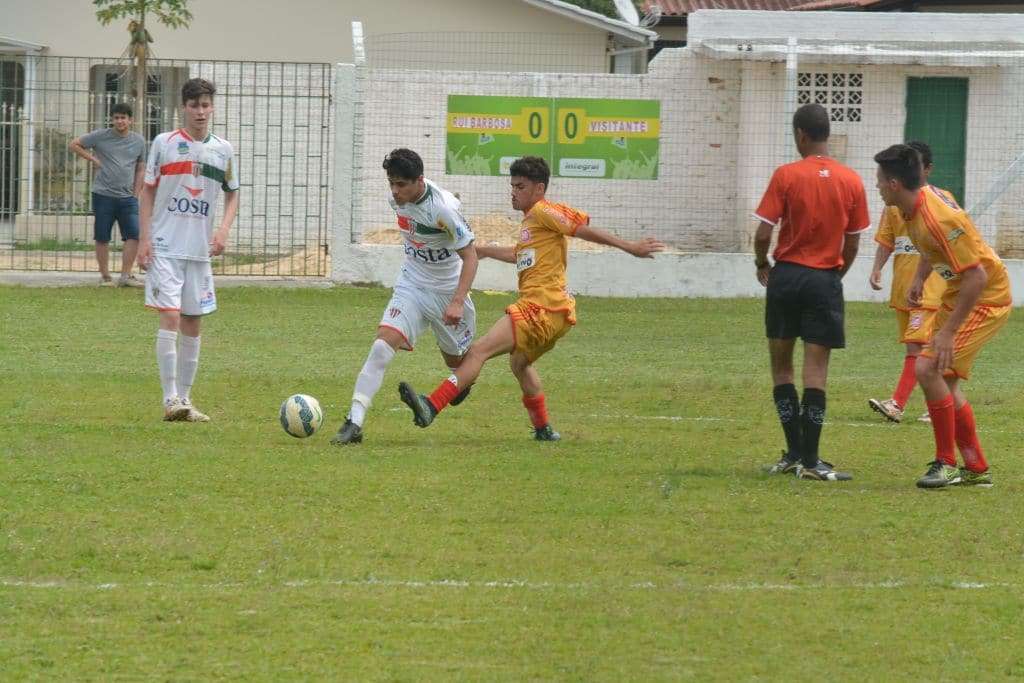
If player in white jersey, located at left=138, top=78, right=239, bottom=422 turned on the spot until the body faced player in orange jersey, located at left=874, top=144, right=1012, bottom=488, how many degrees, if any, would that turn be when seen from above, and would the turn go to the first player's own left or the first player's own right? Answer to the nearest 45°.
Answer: approximately 45° to the first player's own left

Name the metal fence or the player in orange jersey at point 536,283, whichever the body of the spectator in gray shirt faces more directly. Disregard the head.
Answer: the player in orange jersey

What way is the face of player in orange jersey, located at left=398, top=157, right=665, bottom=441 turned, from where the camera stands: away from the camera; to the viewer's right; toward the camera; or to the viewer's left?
to the viewer's left

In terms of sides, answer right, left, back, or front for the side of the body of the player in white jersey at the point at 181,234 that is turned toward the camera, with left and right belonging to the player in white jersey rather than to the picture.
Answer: front

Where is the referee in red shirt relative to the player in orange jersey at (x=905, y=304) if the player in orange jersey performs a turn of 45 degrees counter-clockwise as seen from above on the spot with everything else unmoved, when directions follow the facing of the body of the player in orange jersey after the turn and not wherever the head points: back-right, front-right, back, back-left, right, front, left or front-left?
front

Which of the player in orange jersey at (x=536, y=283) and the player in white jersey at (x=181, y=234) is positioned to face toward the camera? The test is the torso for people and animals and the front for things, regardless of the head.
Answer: the player in white jersey

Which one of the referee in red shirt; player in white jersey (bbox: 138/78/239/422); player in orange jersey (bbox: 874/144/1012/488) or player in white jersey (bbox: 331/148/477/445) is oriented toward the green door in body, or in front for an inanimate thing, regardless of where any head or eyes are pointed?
the referee in red shirt

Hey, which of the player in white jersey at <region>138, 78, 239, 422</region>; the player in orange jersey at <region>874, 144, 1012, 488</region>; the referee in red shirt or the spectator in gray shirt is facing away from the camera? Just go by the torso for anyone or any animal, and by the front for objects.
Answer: the referee in red shirt

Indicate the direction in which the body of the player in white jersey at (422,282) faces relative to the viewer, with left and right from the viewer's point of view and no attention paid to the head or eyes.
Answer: facing the viewer and to the left of the viewer

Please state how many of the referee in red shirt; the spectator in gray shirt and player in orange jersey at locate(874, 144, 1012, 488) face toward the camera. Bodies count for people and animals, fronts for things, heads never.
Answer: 1

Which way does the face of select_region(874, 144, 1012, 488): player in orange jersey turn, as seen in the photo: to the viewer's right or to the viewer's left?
to the viewer's left

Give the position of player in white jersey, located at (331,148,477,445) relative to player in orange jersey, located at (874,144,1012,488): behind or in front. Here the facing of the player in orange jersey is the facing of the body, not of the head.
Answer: in front

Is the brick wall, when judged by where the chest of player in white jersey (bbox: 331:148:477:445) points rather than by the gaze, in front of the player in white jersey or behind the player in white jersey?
behind

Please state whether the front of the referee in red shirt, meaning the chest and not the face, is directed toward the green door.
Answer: yes

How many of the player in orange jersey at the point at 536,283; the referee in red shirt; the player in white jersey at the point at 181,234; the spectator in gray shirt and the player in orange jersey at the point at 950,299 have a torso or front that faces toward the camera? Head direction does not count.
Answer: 2
